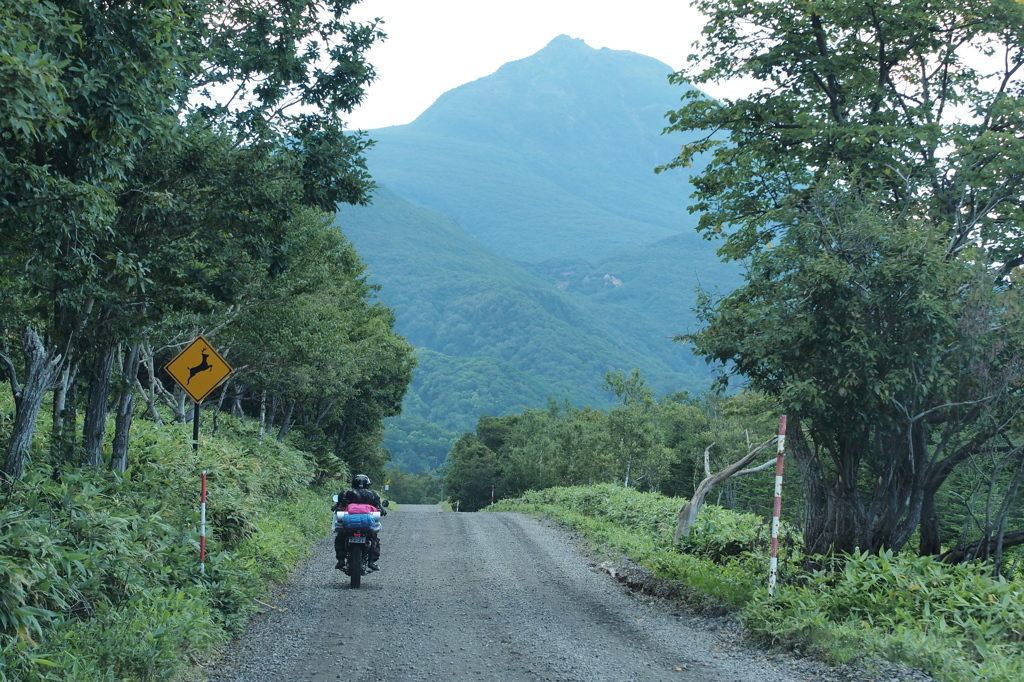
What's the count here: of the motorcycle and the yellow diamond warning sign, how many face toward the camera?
1

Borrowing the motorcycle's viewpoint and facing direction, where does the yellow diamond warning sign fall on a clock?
The yellow diamond warning sign is roughly at 9 o'clock from the motorcycle.

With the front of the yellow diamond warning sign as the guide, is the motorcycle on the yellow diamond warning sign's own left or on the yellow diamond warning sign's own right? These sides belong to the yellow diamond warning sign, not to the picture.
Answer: on the yellow diamond warning sign's own left

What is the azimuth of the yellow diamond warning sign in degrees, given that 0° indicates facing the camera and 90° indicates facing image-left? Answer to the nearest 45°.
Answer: approximately 0°

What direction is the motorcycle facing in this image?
away from the camera

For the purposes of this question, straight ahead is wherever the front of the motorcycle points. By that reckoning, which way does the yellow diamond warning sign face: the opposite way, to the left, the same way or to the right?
the opposite way

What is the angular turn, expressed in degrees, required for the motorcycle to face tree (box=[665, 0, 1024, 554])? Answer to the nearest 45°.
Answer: approximately 90° to its right
